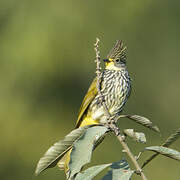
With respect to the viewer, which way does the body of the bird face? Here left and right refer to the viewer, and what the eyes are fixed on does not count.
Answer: facing the viewer and to the right of the viewer
